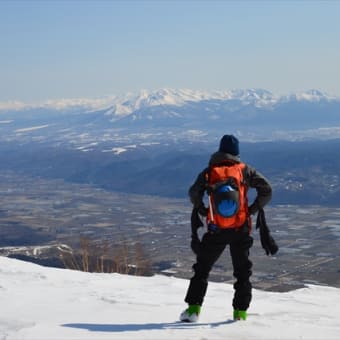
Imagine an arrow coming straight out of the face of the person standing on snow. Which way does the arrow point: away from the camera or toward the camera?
away from the camera

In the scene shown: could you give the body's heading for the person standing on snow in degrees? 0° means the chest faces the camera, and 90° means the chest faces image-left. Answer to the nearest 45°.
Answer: approximately 180°
